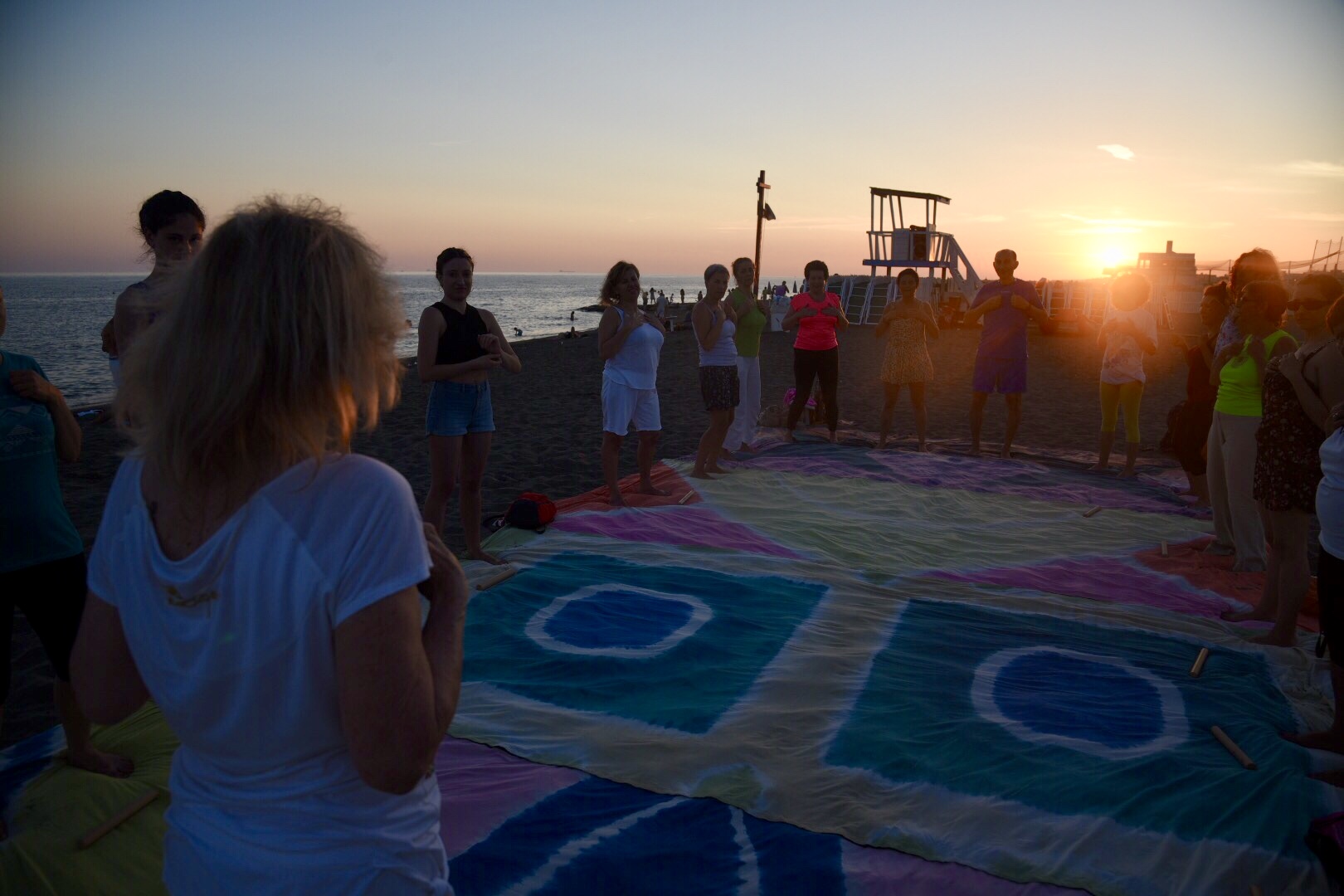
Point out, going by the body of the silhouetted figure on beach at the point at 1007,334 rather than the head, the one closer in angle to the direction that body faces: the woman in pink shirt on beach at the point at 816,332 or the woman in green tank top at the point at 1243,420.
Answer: the woman in green tank top

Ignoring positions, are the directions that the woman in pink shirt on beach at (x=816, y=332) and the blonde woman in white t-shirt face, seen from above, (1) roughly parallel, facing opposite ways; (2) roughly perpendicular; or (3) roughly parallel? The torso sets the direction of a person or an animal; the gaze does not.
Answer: roughly parallel, facing opposite ways

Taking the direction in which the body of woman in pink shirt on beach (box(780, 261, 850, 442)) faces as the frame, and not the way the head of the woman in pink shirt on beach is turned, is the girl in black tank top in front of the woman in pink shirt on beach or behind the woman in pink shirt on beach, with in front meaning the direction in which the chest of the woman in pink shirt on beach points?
in front

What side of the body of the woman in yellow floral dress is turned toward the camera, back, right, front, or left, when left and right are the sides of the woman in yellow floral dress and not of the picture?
front

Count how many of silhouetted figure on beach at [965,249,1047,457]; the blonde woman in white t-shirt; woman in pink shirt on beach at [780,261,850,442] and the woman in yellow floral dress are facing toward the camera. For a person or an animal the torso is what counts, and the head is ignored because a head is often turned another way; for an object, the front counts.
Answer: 3

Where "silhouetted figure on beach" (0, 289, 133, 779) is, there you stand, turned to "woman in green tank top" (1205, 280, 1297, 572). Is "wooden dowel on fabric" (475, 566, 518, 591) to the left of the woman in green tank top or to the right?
left

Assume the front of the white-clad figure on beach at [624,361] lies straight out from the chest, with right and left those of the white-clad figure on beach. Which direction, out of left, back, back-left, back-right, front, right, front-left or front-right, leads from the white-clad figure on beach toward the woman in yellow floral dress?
left

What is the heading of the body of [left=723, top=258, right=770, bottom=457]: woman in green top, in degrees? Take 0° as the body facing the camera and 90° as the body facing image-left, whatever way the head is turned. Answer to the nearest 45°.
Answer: approximately 315°

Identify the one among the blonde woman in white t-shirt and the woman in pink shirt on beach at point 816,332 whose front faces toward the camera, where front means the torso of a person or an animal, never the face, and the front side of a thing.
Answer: the woman in pink shirt on beach

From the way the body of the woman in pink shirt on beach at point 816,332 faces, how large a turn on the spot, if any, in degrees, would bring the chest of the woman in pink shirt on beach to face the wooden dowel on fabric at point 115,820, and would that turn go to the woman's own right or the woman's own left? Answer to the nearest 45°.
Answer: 0° — they already face it

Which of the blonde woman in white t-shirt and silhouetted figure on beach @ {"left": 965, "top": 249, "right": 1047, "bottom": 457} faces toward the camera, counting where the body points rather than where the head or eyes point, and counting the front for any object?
the silhouetted figure on beach

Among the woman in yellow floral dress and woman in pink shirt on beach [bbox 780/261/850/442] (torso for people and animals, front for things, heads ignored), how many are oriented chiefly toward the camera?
2

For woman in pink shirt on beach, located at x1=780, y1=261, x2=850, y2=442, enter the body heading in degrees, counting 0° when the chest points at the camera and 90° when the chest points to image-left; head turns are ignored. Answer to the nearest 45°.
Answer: approximately 0°

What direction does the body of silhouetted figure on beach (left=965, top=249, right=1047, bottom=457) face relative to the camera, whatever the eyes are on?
toward the camera
